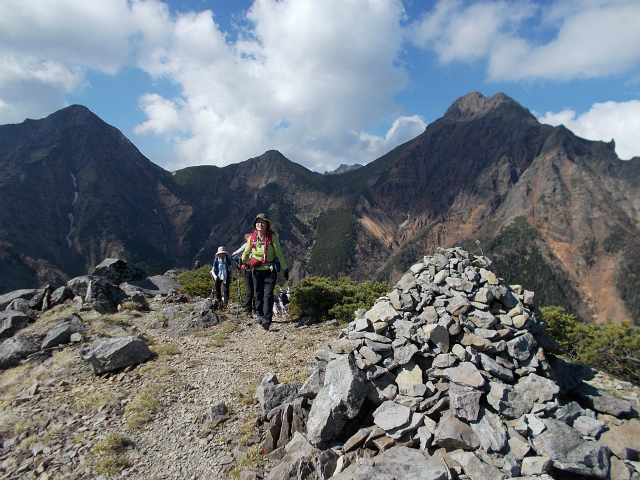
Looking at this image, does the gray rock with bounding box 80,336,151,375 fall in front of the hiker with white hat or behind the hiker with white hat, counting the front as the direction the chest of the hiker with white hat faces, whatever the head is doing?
in front

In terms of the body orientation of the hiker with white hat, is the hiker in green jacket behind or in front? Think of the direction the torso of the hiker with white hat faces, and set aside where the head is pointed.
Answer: in front

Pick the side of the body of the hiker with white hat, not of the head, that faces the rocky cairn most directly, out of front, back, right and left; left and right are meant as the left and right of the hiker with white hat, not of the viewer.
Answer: front

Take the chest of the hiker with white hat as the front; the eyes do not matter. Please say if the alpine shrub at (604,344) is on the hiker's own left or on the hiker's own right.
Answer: on the hiker's own left

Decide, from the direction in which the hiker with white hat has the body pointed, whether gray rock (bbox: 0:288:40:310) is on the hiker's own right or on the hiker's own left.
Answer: on the hiker's own right

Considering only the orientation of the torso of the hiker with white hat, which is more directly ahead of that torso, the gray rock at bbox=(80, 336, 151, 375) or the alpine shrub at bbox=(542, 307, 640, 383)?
the gray rock

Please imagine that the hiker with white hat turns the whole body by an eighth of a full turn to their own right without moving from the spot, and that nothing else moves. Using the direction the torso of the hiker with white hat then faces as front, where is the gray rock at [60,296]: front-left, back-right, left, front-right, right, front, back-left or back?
front-right

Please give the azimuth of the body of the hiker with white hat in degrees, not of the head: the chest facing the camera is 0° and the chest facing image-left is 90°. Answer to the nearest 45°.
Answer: approximately 0°

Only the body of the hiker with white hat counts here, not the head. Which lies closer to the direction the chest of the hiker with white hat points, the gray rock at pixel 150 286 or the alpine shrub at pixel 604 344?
the alpine shrub

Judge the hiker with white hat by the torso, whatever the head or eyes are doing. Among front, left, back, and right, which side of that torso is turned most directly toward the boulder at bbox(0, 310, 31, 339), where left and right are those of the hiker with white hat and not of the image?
front

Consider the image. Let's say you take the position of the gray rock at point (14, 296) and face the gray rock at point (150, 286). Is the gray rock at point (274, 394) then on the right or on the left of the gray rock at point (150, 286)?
right

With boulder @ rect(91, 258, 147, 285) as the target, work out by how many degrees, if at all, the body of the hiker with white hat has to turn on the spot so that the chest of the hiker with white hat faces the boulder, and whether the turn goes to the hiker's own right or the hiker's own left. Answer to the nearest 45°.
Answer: approximately 135° to the hiker's own right

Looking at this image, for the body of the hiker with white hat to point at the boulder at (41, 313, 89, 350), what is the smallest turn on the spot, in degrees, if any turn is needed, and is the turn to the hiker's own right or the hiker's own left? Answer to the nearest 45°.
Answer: approximately 45° to the hiker's own right

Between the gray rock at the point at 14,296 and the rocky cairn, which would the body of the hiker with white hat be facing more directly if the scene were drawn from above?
the rocky cairn
